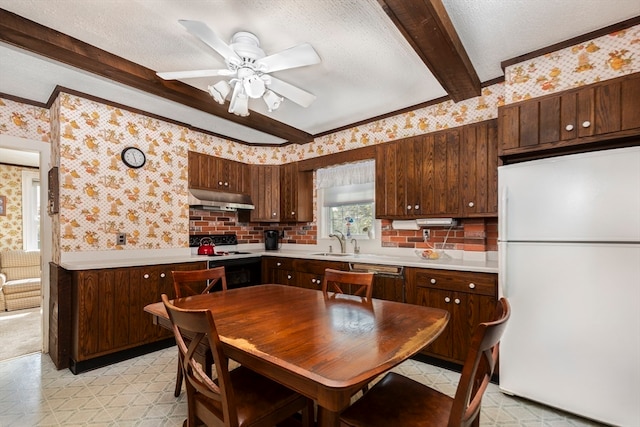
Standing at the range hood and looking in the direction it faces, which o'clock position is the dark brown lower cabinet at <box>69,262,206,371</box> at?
The dark brown lower cabinet is roughly at 3 o'clock from the range hood.

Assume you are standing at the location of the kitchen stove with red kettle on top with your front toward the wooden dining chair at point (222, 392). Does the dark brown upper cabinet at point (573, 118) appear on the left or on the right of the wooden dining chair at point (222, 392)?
left

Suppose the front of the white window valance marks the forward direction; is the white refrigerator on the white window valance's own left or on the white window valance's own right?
on the white window valance's own left

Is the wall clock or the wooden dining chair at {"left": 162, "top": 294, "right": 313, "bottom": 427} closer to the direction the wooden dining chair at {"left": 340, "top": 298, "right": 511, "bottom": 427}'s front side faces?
the wall clock

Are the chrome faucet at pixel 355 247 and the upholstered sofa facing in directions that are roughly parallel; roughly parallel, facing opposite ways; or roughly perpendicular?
roughly perpendicular

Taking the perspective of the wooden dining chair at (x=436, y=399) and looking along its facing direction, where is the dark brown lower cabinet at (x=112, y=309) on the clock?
The dark brown lower cabinet is roughly at 11 o'clock from the wooden dining chair.

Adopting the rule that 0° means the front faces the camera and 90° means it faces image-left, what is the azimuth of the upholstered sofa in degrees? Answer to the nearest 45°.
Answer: approximately 0°

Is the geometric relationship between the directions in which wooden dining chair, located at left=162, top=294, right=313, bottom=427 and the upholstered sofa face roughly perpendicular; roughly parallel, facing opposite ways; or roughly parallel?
roughly perpendicular

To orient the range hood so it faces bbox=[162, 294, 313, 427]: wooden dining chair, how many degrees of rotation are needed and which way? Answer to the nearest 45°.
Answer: approximately 45° to its right

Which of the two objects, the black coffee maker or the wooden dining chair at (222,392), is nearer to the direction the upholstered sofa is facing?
the wooden dining chair

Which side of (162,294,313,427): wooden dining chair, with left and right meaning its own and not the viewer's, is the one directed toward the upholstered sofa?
left
